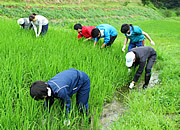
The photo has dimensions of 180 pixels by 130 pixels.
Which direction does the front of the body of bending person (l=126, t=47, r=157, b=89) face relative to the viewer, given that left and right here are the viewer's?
facing to the left of the viewer

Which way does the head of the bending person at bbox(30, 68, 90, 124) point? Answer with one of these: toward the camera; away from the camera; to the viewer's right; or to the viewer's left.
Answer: to the viewer's left

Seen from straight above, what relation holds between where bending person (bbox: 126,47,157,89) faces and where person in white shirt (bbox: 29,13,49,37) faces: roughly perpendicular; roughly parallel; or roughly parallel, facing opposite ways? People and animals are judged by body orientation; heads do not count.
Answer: roughly parallel

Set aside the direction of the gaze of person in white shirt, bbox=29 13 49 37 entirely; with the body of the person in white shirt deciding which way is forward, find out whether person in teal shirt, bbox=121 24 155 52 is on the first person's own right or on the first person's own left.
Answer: on the first person's own left

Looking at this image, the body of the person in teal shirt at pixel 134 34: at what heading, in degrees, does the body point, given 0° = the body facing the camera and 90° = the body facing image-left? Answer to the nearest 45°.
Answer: approximately 45°

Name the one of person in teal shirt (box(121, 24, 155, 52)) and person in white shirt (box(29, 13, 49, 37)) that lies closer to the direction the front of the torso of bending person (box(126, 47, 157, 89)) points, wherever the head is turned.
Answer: the person in white shirt

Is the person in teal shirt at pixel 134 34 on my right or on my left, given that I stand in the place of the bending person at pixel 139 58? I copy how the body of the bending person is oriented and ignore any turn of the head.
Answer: on my right

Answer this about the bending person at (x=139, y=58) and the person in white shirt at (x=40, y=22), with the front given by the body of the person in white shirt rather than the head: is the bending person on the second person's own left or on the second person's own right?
on the second person's own left

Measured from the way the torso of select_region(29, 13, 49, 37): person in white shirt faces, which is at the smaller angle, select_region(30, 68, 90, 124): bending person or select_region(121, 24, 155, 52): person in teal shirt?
the bending person
